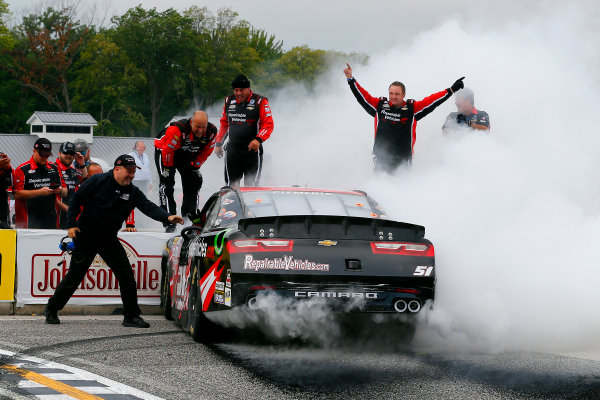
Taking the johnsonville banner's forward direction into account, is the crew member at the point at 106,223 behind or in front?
in front

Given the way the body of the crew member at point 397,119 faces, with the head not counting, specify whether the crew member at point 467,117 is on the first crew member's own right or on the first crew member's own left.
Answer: on the first crew member's own left

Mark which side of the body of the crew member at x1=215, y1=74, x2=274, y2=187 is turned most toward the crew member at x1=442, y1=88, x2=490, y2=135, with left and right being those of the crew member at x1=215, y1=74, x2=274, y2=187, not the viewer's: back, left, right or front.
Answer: left

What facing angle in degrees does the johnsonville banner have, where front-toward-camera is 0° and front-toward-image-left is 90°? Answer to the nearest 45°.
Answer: approximately 0°
